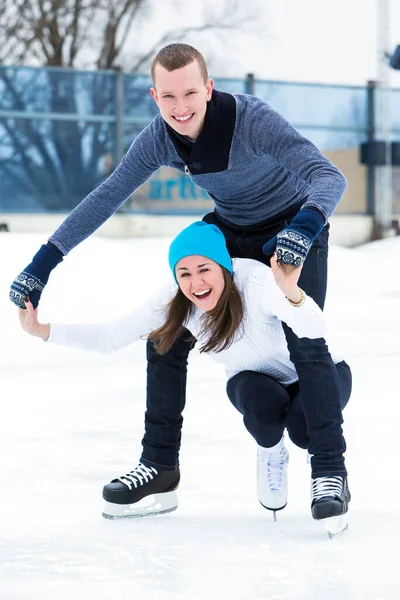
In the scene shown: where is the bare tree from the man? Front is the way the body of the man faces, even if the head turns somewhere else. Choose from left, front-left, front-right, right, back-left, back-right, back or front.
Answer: back-right

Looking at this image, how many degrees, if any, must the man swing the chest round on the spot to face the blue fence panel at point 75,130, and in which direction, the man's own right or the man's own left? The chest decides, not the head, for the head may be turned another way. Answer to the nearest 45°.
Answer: approximately 135° to the man's own right

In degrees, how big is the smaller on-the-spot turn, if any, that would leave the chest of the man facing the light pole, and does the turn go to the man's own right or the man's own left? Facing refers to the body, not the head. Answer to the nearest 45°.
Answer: approximately 135° to the man's own right

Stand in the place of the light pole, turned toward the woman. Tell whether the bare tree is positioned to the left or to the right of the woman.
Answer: right

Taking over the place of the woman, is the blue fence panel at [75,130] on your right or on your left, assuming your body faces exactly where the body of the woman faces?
on your right

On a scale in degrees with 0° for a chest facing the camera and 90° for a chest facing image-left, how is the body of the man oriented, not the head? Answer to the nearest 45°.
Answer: approximately 45°
